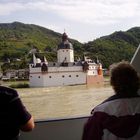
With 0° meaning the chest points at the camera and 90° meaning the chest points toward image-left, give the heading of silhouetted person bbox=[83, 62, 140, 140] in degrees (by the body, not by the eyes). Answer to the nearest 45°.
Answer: approximately 180°

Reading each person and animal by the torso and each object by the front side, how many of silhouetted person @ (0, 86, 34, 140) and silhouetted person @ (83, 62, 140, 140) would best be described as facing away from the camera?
2

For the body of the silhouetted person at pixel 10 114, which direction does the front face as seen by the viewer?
away from the camera

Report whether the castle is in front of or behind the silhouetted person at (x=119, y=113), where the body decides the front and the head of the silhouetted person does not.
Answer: in front

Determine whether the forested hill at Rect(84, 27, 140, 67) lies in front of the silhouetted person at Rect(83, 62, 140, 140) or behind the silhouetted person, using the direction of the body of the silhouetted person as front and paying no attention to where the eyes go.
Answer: in front

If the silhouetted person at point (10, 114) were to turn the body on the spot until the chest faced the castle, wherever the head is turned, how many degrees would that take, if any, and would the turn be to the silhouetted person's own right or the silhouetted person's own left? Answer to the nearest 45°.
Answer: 0° — they already face it
